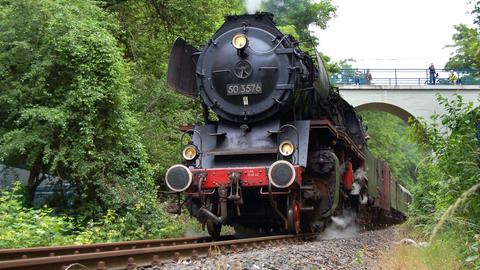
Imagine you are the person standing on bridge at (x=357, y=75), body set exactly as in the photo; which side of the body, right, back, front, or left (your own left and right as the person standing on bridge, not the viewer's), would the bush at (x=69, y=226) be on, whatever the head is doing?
front

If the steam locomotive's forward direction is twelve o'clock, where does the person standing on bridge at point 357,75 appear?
The person standing on bridge is roughly at 5 o'clock from the steam locomotive.

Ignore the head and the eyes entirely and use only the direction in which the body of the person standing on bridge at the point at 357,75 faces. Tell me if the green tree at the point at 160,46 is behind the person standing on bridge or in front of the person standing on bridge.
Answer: in front

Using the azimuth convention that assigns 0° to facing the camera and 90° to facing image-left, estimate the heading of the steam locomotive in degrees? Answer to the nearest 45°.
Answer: approximately 45°

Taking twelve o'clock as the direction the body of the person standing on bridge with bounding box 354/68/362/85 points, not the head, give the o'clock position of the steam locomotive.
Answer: The steam locomotive is roughly at 12 o'clock from the person standing on bridge.

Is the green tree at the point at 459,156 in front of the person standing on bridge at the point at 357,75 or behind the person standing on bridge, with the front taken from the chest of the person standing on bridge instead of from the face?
in front

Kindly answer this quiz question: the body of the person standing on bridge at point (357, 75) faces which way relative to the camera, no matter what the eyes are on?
toward the camera

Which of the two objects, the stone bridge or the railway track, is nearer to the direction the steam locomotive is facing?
the railway track

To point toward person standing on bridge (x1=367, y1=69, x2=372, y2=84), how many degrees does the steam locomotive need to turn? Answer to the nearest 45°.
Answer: approximately 135° to its right

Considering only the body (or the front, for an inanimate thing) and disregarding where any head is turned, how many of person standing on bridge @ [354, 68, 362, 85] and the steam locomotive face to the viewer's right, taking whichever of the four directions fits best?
0
